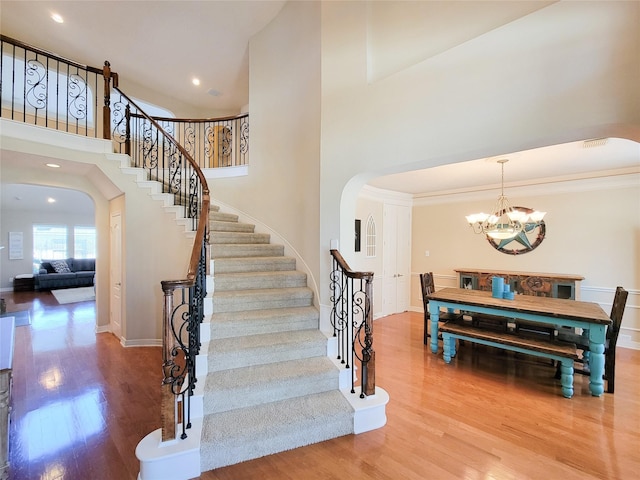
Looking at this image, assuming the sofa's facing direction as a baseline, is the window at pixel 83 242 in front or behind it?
behind

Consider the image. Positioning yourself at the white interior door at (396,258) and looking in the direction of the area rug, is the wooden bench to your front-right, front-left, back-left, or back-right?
back-left

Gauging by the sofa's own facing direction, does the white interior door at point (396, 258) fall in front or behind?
in front

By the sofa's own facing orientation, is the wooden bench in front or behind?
in front

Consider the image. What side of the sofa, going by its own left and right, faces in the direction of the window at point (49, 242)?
back

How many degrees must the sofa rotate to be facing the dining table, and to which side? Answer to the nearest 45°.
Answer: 0° — it already faces it

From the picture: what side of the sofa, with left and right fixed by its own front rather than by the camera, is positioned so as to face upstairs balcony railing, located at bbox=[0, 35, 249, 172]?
front

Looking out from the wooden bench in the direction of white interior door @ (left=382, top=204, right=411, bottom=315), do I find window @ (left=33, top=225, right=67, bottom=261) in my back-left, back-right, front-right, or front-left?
front-left

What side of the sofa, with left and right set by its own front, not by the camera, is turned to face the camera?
front
